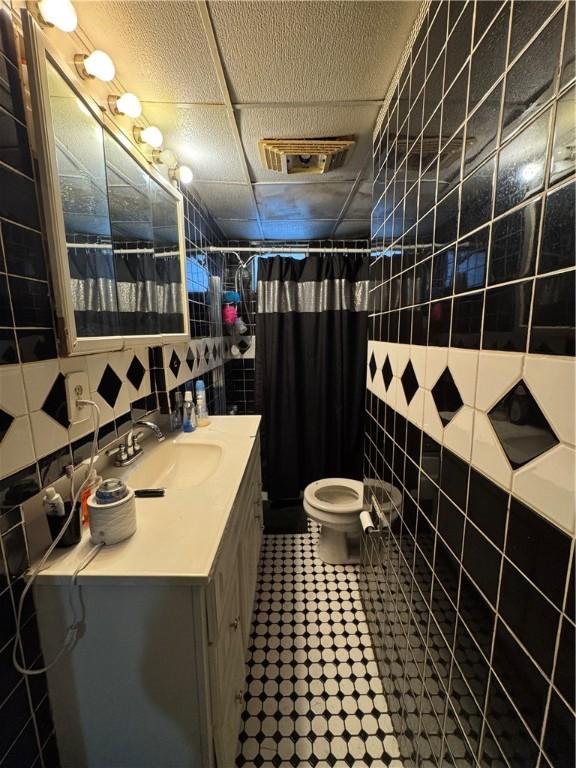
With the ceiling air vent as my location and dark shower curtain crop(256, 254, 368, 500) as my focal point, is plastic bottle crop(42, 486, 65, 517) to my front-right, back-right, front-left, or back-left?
back-left

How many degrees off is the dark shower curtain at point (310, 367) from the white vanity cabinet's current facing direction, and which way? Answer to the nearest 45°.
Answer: approximately 45° to its left

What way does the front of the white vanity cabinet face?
to the viewer's right
